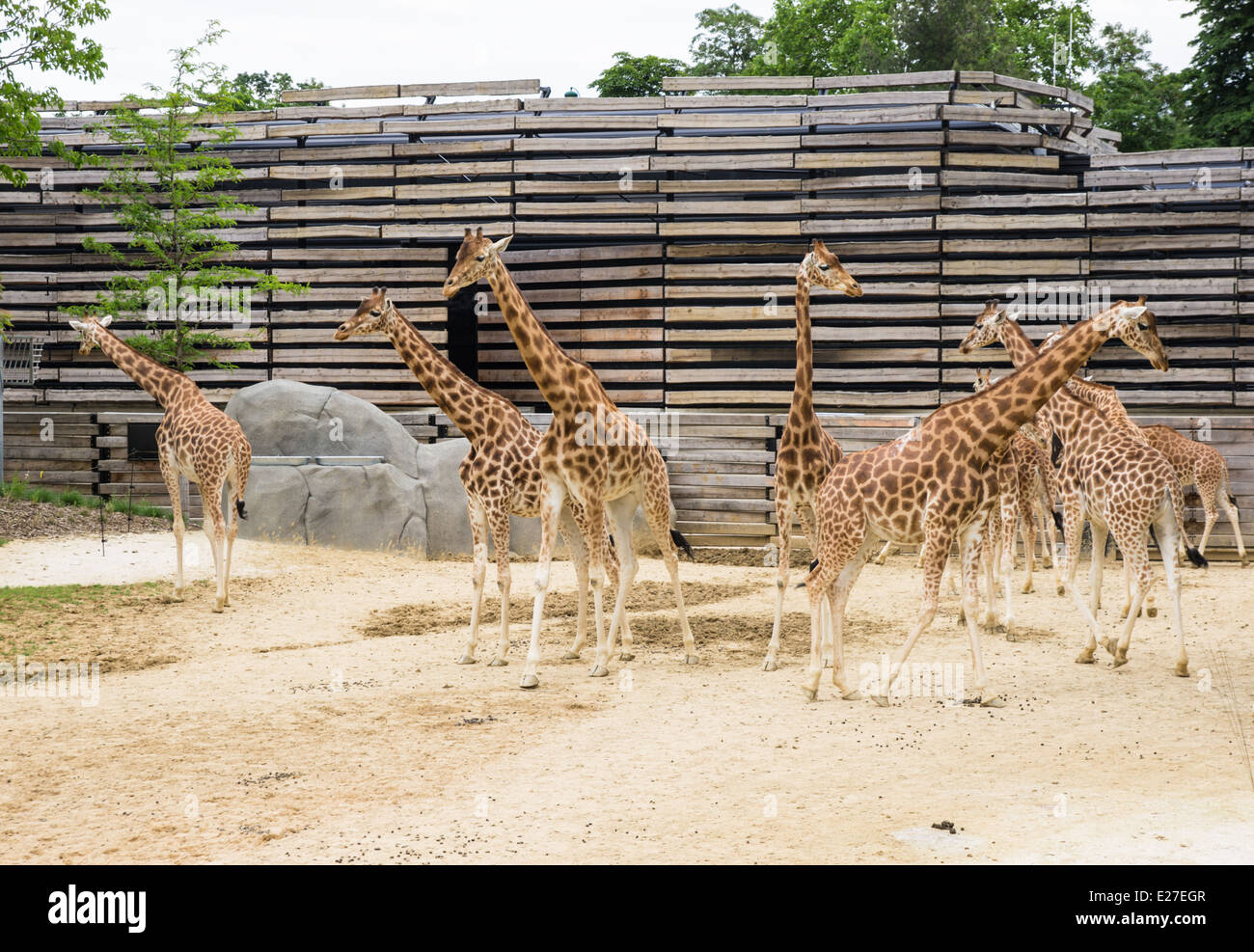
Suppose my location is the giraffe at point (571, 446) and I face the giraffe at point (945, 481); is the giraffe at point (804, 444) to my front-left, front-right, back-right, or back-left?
front-left

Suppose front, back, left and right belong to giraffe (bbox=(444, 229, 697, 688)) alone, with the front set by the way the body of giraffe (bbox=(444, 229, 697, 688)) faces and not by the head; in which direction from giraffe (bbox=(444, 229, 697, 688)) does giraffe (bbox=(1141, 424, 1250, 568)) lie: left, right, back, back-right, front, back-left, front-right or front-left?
back

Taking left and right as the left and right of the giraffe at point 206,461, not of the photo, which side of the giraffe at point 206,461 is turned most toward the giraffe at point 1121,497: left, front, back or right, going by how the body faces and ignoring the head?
back

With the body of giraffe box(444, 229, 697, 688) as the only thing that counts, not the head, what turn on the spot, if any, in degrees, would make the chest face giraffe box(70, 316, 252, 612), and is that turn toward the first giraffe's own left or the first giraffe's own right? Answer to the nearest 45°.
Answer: approximately 90° to the first giraffe's own right

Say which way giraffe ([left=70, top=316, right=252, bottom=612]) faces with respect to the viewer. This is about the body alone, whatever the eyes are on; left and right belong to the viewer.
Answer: facing away from the viewer and to the left of the viewer

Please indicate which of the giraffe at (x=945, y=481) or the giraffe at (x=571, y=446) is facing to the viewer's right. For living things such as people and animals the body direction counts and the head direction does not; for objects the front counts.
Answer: the giraffe at (x=945, y=481)

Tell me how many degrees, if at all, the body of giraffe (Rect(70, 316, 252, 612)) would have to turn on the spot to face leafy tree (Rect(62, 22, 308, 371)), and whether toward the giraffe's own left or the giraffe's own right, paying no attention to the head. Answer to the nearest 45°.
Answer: approximately 45° to the giraffe's own right

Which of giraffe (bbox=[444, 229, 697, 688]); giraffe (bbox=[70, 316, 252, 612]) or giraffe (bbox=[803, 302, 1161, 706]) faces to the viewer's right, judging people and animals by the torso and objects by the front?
giraffe (bbox=[803, 302, 1161, 706])

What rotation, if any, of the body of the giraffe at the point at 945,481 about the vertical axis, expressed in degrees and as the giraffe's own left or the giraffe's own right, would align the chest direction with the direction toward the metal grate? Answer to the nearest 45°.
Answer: approximately 135° to the giraffe's own left

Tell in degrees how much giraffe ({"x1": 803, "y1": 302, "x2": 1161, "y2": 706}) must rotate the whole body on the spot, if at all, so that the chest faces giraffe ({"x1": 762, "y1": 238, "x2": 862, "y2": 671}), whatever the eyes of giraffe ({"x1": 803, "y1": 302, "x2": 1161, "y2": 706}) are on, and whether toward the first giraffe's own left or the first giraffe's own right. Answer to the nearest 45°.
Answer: approximately 135° to the first giraffe's own left

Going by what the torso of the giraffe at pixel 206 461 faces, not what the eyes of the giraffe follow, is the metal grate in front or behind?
in front

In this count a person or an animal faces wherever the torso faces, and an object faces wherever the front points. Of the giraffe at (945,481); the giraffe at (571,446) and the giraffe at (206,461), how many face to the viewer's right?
1

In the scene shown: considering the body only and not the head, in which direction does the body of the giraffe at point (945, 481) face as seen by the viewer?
to the viewer's right

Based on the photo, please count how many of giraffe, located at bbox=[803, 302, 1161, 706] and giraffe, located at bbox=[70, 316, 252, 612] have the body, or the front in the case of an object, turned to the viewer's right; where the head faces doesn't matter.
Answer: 1

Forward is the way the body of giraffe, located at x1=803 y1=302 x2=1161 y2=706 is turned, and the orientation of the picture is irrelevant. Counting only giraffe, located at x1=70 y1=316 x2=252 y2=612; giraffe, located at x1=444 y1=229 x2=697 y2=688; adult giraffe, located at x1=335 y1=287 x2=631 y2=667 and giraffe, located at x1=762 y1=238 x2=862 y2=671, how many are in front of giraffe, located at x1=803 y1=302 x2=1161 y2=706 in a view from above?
0

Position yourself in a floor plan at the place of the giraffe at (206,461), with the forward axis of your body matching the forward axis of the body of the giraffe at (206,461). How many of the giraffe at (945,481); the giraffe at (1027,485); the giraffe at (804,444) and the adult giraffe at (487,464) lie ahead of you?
0
